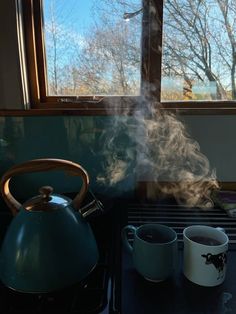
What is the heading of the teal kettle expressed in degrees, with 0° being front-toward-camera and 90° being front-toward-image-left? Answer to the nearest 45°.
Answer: approximately 225°
